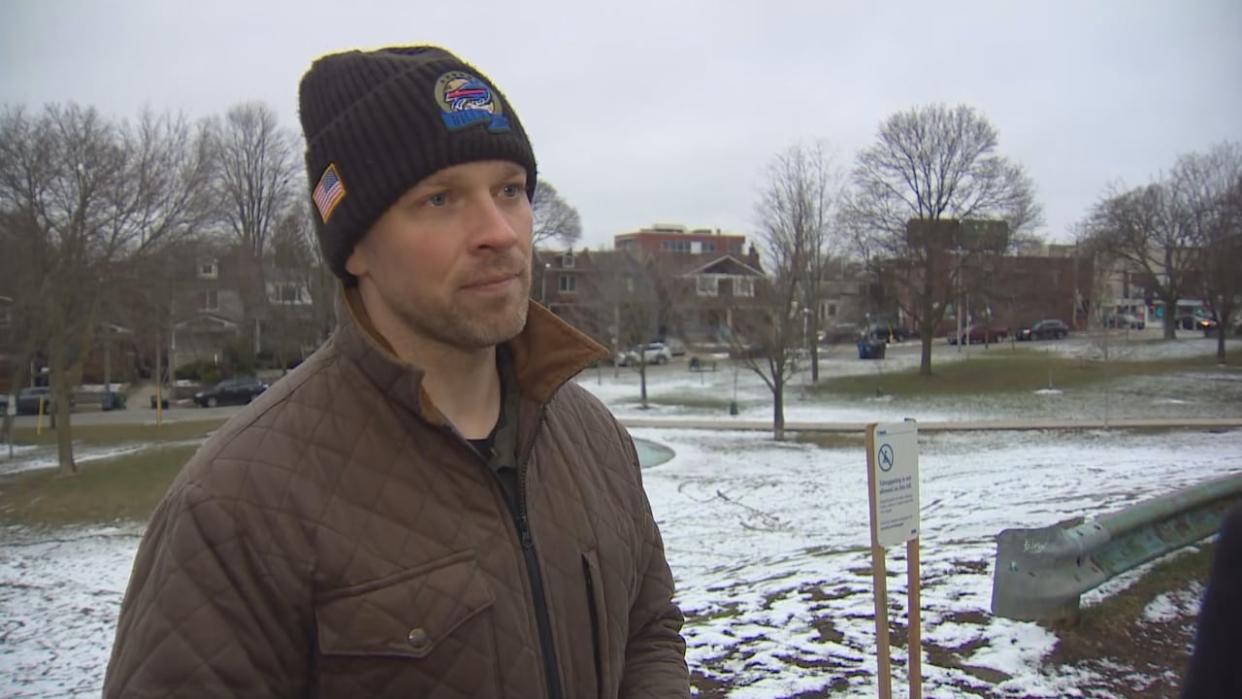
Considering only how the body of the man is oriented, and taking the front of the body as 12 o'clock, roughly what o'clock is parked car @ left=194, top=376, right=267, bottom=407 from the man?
The parked car is roughly at 7 o'clock from the man.

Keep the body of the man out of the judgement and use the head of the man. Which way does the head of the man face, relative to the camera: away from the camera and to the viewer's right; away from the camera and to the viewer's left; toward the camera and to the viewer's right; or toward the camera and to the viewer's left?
toward the camera and to the viewer's right

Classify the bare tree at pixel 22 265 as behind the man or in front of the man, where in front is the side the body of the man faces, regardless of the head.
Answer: behind

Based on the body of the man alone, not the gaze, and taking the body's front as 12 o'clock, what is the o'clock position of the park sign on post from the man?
The park sign on post is roughly at 9 o'clock from the man.

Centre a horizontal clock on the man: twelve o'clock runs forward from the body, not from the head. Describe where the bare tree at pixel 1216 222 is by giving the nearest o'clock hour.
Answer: The bare tree is roughly at 9 o'clock from the man.

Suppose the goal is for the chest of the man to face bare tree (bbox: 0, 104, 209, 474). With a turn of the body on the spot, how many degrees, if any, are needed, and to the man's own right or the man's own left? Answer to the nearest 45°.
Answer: approximately 135° to the man's own left

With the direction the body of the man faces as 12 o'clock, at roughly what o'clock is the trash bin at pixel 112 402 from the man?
The trash bin is roughly at 7 o'clock from the man.

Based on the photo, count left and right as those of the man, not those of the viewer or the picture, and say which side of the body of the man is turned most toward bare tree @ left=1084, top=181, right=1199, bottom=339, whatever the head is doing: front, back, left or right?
left

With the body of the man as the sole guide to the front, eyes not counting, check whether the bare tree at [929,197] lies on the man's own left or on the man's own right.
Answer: on the man's own left

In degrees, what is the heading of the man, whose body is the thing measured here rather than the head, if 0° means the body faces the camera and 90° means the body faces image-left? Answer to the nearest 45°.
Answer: approximately 315°

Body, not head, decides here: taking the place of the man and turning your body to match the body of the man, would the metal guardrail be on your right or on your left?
on your left
